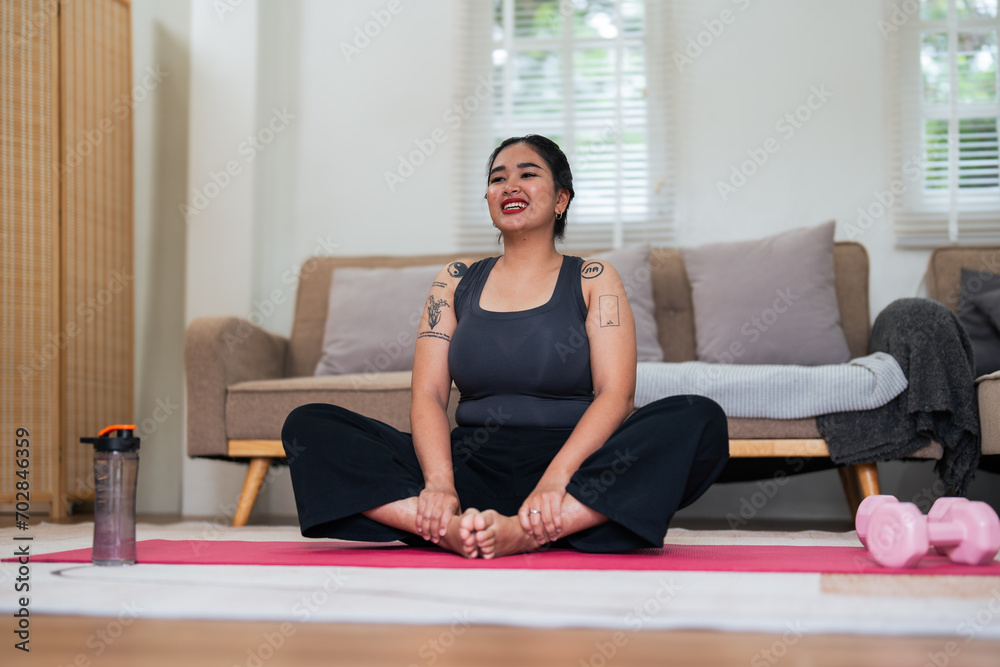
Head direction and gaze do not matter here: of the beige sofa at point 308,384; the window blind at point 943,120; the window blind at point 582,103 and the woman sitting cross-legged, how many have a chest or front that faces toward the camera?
4

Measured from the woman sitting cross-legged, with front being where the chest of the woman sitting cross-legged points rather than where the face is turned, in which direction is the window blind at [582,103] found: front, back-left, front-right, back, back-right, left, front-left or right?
back

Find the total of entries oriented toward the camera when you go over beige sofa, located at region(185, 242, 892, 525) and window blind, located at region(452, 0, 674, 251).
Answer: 2

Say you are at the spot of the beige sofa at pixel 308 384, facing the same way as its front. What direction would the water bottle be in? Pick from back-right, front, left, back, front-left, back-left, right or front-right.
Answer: front

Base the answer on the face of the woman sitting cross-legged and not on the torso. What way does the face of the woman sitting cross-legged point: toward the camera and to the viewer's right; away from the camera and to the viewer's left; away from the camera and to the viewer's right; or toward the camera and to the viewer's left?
toward the camera and to the viewer's left

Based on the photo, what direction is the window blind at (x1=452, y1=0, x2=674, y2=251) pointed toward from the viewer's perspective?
toward the camera

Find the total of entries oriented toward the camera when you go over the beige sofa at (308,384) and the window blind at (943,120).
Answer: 2

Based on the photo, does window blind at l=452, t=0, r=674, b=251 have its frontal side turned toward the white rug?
yes

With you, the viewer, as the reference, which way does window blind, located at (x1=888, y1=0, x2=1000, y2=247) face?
facing the viewer
